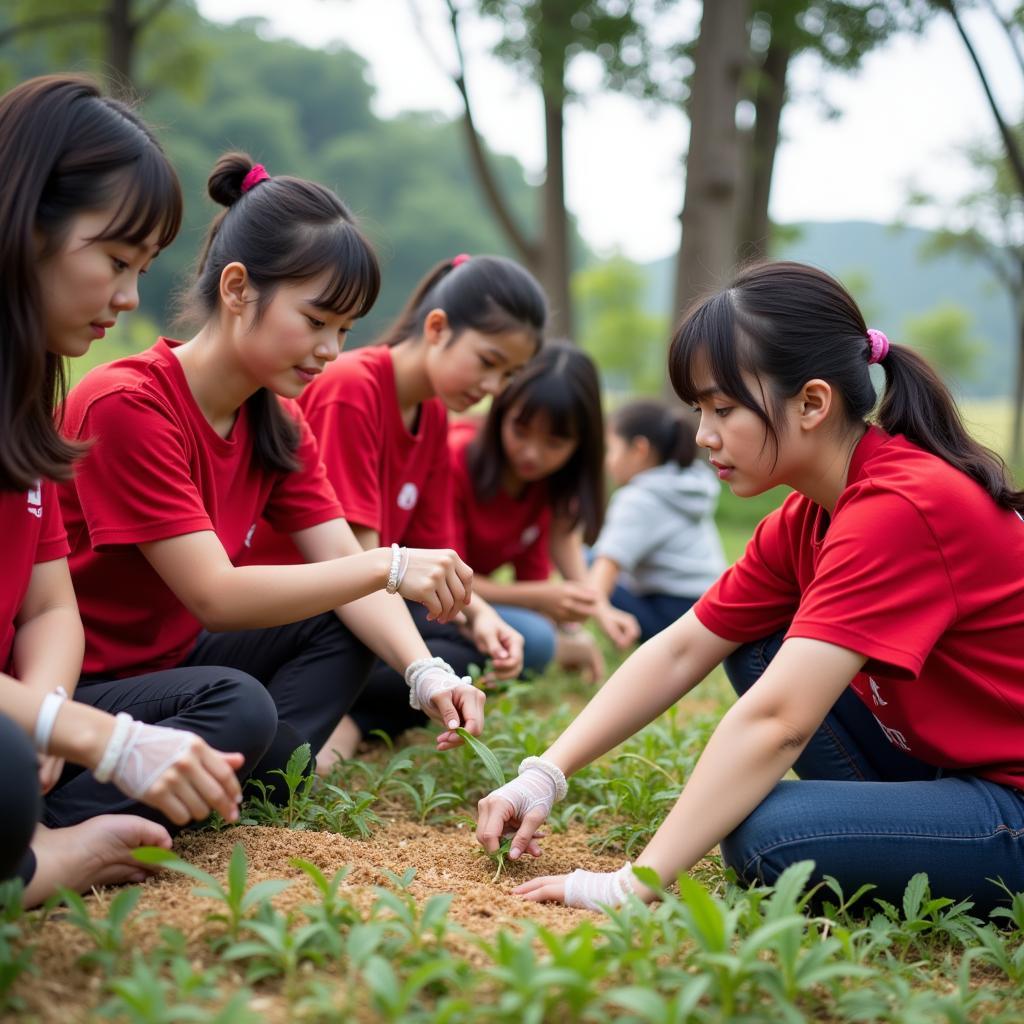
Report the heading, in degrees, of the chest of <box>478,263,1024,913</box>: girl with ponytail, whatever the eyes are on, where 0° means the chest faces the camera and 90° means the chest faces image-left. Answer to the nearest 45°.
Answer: approximately 90°

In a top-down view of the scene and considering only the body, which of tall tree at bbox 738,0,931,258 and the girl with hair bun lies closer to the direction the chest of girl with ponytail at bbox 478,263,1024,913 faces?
the girl with hair bun

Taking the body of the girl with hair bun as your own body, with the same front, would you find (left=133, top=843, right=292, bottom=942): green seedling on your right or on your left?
on your right

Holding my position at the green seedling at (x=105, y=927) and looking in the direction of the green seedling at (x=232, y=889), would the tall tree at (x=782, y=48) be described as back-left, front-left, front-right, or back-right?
front-left

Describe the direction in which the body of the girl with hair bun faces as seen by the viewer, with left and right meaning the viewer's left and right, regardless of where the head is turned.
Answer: facing the viewer and to the right of the viewer

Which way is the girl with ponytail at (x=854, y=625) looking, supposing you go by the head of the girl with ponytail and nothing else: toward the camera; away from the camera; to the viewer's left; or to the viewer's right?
to the viewer's left

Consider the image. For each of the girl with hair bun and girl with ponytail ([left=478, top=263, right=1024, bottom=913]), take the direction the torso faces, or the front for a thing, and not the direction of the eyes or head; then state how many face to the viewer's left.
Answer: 1

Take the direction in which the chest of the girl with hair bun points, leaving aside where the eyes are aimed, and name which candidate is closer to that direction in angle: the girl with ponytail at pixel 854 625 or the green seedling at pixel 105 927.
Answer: the girl with ponytail

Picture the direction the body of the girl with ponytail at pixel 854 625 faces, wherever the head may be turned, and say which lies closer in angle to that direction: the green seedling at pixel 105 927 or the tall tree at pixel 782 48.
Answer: the green seedling

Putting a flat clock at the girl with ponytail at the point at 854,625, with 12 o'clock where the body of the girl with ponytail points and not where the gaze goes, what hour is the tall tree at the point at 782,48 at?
The tall tree is roughly at 3 o'clock from the girl with ponytail.

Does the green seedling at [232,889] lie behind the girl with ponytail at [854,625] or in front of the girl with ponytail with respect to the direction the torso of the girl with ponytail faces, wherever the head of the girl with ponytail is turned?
in front

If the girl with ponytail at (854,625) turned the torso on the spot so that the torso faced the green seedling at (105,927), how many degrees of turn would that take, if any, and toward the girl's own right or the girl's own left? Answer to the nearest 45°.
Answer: approximately 45° to the girl's own left
